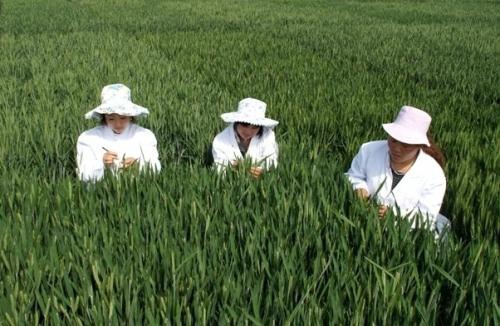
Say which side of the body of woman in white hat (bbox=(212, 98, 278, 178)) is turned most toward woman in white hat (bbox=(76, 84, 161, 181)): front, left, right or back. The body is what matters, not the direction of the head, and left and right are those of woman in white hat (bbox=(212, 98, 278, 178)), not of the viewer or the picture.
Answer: right

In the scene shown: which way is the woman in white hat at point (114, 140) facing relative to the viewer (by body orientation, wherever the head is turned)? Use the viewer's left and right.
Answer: facing the viewer

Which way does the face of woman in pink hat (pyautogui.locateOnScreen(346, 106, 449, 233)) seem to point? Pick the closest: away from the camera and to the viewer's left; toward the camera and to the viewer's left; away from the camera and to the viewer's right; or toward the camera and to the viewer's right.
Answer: toward the camera and to the viewer's left

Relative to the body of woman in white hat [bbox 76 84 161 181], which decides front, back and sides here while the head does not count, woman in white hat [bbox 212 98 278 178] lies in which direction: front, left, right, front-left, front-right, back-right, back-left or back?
left

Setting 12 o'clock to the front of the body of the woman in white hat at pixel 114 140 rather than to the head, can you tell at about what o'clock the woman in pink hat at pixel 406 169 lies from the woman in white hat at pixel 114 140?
the woman in pink hat at pixel 406 169 is roughly at 10 o'clock from the woman in white hat at pixel 114 140.

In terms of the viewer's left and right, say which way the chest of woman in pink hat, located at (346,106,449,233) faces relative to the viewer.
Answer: facing the viewer and to the left of the viewer

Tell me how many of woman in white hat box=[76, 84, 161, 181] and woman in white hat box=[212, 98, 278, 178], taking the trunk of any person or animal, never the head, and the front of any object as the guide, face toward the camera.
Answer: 2

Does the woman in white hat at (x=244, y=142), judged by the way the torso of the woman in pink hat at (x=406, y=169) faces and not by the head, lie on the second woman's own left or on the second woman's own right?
on the second woman's own right

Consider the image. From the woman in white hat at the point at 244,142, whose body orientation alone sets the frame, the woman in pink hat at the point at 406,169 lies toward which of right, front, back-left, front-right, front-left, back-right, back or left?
front-left
